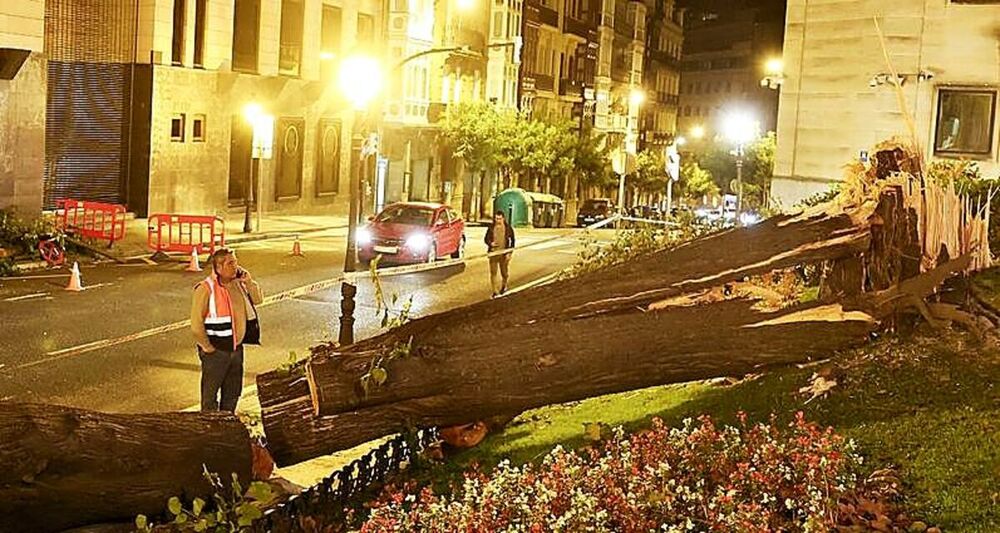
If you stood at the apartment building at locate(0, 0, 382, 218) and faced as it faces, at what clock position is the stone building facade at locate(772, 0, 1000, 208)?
The stone building facade is roughly at 12 o'clock from the apartment building.

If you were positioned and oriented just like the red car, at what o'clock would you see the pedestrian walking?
The pedestrian walking is roughly at 10 o'clock from the red car.

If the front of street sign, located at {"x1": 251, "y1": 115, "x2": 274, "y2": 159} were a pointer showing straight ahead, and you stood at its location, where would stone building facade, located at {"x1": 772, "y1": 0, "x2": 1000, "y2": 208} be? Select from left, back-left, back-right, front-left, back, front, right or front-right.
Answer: front-left

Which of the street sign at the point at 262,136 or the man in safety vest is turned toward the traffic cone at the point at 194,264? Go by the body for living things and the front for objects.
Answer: the street sign

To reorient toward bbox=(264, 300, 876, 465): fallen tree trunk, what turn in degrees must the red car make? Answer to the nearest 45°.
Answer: approximately 45° to its left

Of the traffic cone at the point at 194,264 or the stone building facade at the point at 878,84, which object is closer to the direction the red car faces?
the traffic cone

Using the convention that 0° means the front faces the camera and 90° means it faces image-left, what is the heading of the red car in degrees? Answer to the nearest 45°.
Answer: approximately 45°

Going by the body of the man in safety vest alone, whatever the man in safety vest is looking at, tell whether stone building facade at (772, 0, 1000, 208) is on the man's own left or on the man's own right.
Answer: on the man's own left

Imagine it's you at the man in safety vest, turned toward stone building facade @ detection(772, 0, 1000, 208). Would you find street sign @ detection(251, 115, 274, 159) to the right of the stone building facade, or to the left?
left

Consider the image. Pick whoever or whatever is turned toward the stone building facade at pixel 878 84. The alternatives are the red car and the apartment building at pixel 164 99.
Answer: the apartment building

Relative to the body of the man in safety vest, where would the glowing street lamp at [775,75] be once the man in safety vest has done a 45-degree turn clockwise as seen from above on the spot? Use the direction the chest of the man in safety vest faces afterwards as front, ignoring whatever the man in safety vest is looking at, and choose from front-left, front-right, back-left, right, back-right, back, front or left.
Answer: back-left

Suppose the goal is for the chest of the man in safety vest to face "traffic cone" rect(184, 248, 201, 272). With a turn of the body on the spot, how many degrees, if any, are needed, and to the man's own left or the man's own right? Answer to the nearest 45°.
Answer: approximately 135° to the man's own left

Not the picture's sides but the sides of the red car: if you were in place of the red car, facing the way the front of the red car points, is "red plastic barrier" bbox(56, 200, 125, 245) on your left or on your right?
on your right

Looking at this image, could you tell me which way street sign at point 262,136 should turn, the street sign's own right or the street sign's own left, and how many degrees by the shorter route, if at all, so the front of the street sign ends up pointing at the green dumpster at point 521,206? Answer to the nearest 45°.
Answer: approximately 135° to the street sign's own left
